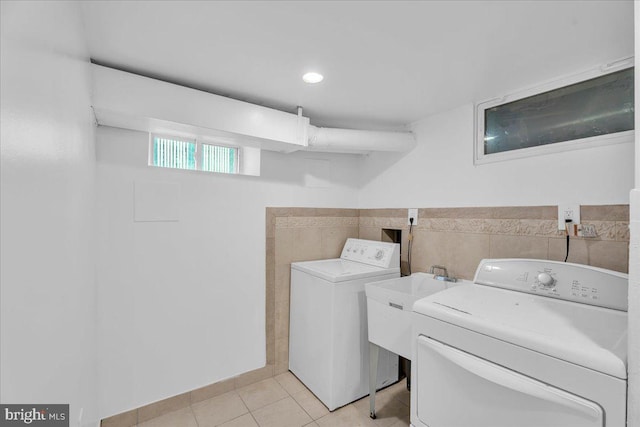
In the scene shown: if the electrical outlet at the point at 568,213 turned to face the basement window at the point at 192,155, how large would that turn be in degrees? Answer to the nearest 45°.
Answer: approximately 45° to its right

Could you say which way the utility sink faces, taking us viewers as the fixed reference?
facing the viewer and to the left of the viewer

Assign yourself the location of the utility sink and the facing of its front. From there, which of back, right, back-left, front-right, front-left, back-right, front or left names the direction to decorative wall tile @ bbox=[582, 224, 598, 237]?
back-left

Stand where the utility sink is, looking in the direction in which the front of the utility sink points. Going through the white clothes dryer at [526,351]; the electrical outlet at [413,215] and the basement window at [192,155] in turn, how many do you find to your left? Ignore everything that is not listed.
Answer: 1

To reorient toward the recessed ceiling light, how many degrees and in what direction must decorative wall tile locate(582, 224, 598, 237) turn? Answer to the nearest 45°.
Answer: approximately 45° to its right

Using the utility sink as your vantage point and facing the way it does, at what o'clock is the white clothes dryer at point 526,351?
The white clothes dryer is roughly at 9 o'clock from the utility sink.

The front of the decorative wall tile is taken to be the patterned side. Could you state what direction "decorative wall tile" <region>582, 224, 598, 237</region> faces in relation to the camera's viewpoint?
facing the viewer

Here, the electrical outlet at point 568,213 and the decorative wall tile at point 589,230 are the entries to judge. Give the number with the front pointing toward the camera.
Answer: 2

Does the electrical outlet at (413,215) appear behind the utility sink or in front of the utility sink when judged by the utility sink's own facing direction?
behind

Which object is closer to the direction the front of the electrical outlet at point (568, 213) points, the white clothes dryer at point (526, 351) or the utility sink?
the white clothes dryer

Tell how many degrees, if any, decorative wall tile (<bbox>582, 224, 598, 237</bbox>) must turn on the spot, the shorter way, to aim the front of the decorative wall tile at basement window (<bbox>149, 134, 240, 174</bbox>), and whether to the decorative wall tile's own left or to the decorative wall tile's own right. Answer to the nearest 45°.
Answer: approximately 45° to the decorative wall tile's own right
